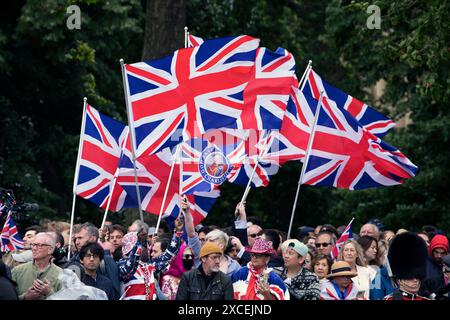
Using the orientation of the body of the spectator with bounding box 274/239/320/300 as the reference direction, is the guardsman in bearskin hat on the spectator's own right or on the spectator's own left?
on the spectator's own left

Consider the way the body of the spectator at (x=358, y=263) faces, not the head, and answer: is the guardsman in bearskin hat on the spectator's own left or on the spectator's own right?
on the spectator's own left

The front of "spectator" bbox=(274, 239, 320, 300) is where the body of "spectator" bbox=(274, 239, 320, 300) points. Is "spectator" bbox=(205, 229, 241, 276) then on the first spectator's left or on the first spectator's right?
on the first spectator's right

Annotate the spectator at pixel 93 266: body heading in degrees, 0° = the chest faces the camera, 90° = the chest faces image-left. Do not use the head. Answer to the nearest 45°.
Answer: approximately 0°

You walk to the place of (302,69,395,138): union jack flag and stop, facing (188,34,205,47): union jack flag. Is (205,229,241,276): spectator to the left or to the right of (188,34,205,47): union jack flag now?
left

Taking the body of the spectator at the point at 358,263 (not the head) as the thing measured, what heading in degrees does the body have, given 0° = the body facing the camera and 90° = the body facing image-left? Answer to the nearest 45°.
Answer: approximately 45°
